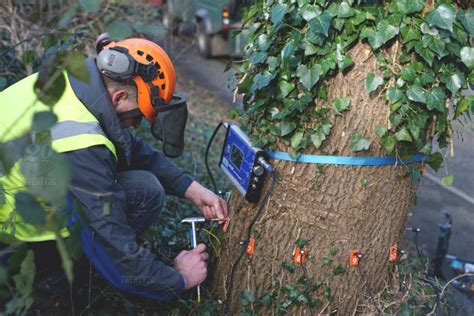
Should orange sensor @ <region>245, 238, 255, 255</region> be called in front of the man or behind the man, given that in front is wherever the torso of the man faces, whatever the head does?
in front

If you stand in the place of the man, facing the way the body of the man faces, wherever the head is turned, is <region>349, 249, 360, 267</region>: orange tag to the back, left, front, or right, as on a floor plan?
front

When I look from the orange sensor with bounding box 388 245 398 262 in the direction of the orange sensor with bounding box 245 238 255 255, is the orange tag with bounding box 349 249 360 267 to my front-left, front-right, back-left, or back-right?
front-left

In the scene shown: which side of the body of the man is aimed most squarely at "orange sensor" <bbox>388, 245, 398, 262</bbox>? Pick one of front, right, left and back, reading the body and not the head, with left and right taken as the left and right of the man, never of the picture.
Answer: front

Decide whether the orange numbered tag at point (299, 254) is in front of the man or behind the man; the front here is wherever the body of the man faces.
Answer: in front

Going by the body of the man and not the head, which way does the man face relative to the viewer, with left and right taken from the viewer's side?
facing to the right of the viewer

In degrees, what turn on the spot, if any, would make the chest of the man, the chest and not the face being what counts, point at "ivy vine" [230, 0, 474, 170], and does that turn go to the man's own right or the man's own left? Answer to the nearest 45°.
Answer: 0° — they already face it

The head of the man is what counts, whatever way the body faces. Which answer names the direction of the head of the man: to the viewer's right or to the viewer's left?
to the viewer's right

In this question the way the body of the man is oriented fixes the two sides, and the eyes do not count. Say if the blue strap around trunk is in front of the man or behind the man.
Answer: in front
